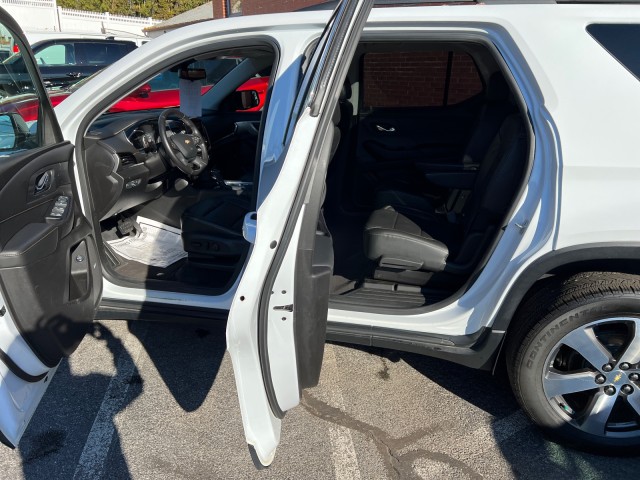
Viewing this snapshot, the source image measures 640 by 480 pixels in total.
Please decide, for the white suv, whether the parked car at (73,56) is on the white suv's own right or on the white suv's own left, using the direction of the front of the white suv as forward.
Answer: on the white suv's own right

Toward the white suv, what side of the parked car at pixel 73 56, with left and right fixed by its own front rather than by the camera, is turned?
left

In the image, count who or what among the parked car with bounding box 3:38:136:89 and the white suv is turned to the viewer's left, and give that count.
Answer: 2

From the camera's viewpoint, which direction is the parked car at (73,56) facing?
to the viewer's left

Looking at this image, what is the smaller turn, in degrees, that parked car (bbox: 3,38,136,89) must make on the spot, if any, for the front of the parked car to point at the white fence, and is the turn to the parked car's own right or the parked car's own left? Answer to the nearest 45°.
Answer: approximately 90° to the parked car's own right

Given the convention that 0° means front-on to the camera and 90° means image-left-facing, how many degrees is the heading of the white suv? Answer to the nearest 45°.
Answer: approximately 90°

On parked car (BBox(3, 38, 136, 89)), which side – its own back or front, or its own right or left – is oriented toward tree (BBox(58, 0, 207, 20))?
right
